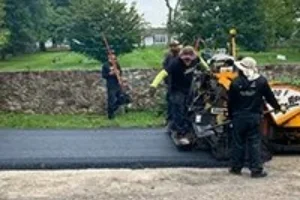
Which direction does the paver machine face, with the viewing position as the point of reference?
facing to the right of the viewer

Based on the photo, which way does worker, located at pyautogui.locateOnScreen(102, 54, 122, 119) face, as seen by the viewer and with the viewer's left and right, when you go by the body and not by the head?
facing the viewer and to the right of the viewer

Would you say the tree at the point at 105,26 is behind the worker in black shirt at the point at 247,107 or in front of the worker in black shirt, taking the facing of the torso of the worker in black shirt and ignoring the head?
in front

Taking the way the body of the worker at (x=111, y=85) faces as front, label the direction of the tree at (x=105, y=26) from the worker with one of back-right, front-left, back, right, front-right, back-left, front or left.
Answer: back-left

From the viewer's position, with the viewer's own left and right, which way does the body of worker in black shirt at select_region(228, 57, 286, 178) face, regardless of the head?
facing away from the viewer

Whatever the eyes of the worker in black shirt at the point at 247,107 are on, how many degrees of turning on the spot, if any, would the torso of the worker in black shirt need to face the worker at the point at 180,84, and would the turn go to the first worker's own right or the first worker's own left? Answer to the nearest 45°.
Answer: approximately 45° to the first worker's own left

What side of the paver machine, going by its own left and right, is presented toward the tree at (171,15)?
left

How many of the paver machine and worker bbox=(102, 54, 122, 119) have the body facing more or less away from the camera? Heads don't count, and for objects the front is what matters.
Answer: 0

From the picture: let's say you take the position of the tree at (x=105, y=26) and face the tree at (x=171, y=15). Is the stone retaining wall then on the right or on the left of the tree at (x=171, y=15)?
right

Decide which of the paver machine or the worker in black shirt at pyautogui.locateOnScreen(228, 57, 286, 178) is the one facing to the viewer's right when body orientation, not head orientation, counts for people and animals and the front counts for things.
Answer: the paver machine

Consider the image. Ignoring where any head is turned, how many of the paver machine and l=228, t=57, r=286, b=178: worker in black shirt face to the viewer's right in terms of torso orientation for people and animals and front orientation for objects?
1
